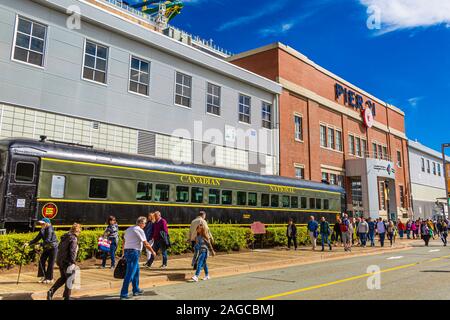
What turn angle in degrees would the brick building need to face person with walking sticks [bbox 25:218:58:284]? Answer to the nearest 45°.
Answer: approximately 45° to its right

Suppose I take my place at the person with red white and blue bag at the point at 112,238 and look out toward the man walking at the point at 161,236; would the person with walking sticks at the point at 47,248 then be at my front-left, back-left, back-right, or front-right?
back-right

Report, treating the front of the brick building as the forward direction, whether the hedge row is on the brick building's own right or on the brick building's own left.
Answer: on the brick building's own right
